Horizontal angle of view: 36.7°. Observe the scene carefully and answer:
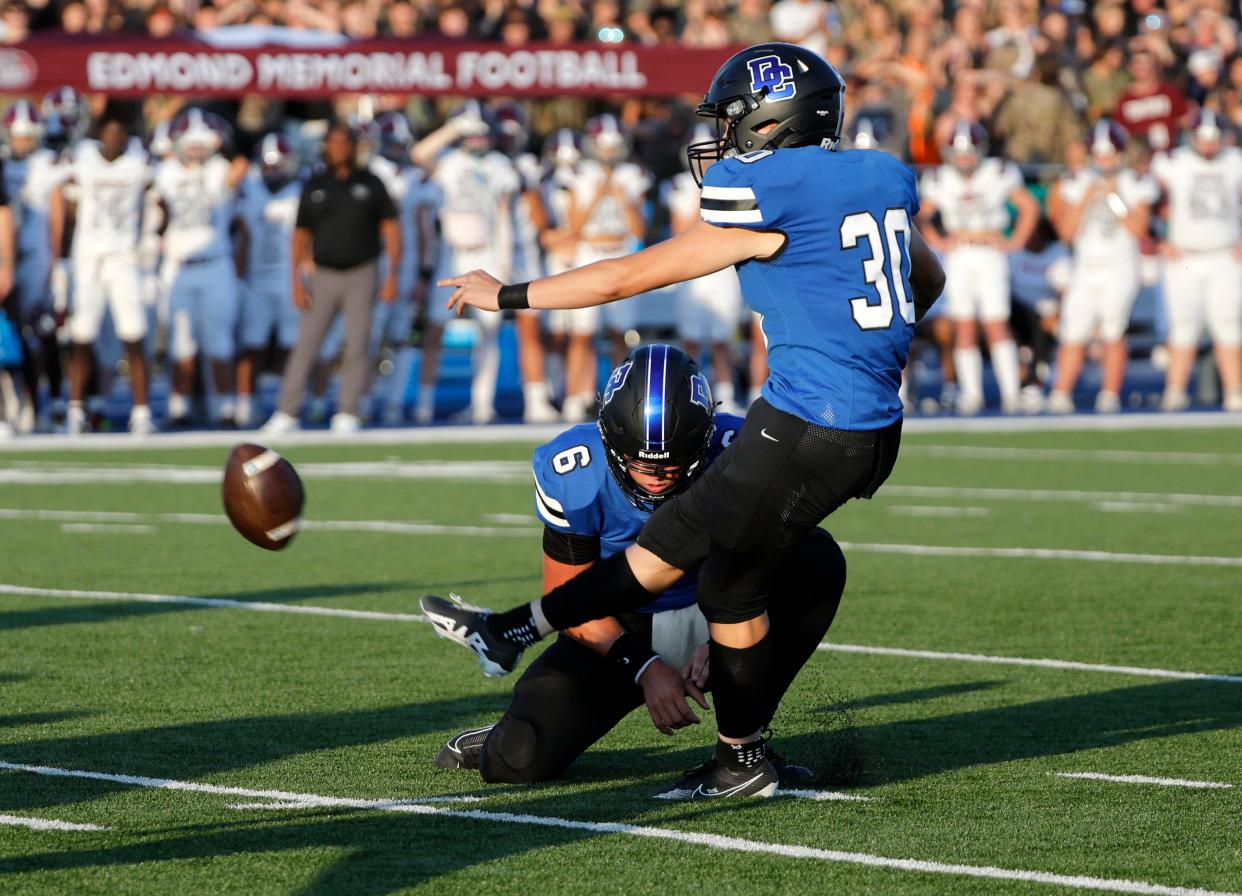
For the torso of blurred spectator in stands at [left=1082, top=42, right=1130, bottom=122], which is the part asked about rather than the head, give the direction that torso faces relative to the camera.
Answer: toward the camera

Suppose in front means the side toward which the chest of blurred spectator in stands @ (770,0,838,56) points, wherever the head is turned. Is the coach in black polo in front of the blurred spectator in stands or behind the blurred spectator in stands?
in front

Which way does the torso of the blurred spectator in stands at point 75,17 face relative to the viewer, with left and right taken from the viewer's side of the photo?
facing the viewer

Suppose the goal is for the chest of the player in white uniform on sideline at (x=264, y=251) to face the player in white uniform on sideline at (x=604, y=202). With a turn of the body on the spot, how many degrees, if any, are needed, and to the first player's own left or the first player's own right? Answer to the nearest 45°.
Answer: approximately 90° to the first player's own left

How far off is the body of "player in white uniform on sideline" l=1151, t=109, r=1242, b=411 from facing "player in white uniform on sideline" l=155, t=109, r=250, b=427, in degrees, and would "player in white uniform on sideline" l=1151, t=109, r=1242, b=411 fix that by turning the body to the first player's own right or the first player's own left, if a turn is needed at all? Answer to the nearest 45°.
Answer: approximately 45° to the first player's own right

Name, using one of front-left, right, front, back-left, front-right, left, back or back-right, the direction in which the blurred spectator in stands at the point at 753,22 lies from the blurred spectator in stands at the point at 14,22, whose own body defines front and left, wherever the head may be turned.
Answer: left

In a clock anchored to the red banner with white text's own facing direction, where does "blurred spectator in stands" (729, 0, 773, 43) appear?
The blurred spectator in stands is roughly at 8 o'clock from the red banner with white text.

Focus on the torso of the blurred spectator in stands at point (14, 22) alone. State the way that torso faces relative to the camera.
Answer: toward the camera

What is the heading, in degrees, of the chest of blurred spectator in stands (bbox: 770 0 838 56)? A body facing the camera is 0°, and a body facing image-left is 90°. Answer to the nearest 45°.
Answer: approximately 0°

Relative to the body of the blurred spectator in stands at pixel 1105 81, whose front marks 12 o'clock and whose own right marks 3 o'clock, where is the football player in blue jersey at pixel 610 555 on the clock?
The football player in blue jersey is roughly at 12 o'clock from the blurred spectator in stands.

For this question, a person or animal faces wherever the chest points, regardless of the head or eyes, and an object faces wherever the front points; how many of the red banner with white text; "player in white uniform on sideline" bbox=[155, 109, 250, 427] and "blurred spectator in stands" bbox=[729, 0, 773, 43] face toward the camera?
3

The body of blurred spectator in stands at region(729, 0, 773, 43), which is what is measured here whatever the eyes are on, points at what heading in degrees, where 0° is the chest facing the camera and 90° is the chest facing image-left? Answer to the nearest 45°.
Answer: approximately 0°

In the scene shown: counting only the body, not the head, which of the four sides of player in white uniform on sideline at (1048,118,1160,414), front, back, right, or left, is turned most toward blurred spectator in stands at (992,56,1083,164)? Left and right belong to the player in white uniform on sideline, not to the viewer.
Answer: back

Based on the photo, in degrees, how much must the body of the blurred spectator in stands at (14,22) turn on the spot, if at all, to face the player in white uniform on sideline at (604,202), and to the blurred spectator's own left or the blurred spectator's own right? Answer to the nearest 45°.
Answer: approximately 45° to the blurred spectator's own left

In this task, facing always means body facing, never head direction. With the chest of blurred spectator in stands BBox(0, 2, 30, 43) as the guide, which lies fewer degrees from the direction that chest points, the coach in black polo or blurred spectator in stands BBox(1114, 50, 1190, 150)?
the coach in black polo

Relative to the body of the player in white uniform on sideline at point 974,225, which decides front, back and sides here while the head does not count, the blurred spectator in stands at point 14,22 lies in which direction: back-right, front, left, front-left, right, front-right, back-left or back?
right

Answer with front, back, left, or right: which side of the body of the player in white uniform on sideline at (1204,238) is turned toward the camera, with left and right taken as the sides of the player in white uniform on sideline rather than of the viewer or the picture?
front
